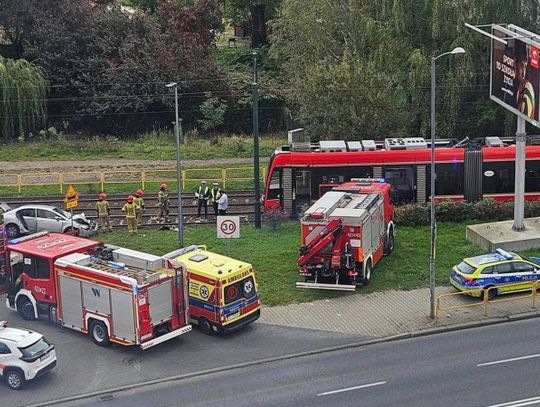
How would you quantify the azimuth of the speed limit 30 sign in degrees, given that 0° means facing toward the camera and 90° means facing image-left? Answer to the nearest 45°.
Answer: approximately 0°

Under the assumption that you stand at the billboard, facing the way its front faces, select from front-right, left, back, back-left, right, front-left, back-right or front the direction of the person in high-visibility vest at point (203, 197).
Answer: front-right

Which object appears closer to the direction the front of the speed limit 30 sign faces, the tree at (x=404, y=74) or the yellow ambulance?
the yellow ambulance

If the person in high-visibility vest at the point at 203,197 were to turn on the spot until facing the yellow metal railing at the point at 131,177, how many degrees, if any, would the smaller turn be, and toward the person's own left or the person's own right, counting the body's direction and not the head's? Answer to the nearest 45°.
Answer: approximately 135° to the person's own right

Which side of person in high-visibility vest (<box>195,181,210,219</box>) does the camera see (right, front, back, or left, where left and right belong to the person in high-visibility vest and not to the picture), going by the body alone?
front

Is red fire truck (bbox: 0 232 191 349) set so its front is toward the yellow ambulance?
no

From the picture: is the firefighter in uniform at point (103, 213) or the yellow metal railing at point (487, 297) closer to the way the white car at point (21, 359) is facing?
the firefighter in uniform

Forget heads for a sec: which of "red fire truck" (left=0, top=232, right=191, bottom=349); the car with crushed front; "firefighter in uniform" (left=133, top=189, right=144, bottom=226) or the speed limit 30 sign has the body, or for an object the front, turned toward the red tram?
the car with crushed front

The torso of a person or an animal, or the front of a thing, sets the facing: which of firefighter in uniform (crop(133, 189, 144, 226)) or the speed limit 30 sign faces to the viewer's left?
the firefighter in uniform

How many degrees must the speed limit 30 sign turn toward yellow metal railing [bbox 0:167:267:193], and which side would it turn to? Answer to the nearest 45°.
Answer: approximately 180°

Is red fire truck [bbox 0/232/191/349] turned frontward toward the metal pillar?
no

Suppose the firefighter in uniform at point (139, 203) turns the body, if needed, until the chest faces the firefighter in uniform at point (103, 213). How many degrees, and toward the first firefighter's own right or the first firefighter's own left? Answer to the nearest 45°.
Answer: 0° — they already face them

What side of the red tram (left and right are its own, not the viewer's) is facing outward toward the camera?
left

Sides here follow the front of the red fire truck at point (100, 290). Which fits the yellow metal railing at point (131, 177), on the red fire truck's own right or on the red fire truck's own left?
on the red fire truck's own right

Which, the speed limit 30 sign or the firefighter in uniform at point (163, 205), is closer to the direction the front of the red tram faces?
the firefighter in uniform

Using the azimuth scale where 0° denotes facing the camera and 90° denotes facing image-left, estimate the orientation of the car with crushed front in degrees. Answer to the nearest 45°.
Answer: approximately 270°

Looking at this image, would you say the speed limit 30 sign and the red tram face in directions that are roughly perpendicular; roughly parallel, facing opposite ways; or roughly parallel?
roughly perpendicular

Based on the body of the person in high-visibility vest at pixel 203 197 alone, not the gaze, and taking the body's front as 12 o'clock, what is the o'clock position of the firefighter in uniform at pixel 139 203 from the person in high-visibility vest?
The firefighter in uniform is roughly at 2 o'clock from the person in high-visibility vest.
